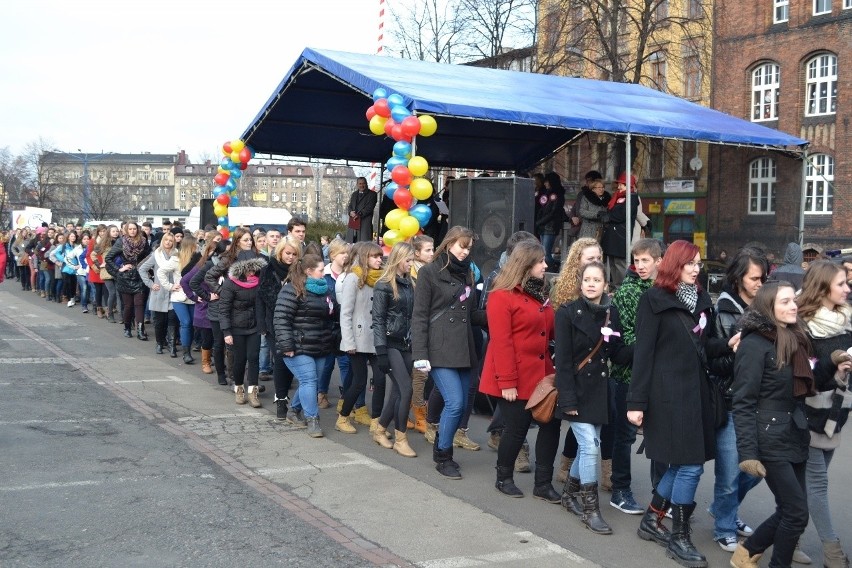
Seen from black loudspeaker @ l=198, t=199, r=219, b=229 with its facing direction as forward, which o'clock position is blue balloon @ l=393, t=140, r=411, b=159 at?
The blue balloon is roughly at 10 o'clock from the black loudspeaker.

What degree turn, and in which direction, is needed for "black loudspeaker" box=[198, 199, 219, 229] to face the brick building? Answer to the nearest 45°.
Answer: approximately 135° to its left

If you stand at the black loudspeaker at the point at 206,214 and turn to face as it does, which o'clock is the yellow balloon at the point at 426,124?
The yellow balloon is roughly at 10 o'clock from the black loudspeaker.

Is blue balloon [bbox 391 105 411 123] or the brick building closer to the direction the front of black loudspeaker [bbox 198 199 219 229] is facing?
the blue balloon

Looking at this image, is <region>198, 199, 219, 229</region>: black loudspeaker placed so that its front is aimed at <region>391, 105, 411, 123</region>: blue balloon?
no

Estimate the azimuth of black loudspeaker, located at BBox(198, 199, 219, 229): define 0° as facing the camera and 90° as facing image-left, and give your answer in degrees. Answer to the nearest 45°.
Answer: approximately 45°

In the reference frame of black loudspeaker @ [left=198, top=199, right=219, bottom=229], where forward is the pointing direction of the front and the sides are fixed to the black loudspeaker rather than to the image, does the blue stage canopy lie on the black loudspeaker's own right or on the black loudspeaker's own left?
on the black loudspeaker's own left

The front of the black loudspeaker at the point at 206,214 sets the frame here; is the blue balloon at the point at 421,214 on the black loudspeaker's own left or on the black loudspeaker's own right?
on the black loudspeaker's own left

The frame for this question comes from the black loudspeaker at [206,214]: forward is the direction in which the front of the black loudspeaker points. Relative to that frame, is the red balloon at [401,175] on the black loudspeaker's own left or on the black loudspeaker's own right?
on the black loudspeaker's own left

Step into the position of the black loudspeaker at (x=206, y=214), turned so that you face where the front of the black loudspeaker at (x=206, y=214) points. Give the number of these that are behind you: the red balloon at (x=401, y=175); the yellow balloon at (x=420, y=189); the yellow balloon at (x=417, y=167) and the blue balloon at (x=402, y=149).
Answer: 0

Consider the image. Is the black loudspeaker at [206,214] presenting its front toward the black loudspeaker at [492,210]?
no

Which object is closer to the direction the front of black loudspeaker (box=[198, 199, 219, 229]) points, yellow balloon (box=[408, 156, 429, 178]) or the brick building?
the yellow balloon

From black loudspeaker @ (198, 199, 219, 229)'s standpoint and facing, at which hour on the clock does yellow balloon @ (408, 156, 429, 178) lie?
The yellow balloon is roughly at 10 o'clock from the black loudspeaker.

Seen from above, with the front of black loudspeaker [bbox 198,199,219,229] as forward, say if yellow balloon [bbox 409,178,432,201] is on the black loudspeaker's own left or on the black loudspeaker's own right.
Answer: on the black loudspeaker's own left

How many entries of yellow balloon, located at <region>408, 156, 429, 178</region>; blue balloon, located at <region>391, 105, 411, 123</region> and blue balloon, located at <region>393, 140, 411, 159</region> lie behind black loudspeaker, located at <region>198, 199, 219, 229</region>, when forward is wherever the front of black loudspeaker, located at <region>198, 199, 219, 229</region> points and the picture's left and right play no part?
0

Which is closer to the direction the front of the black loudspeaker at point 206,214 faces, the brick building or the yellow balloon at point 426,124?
the yellow balloon
